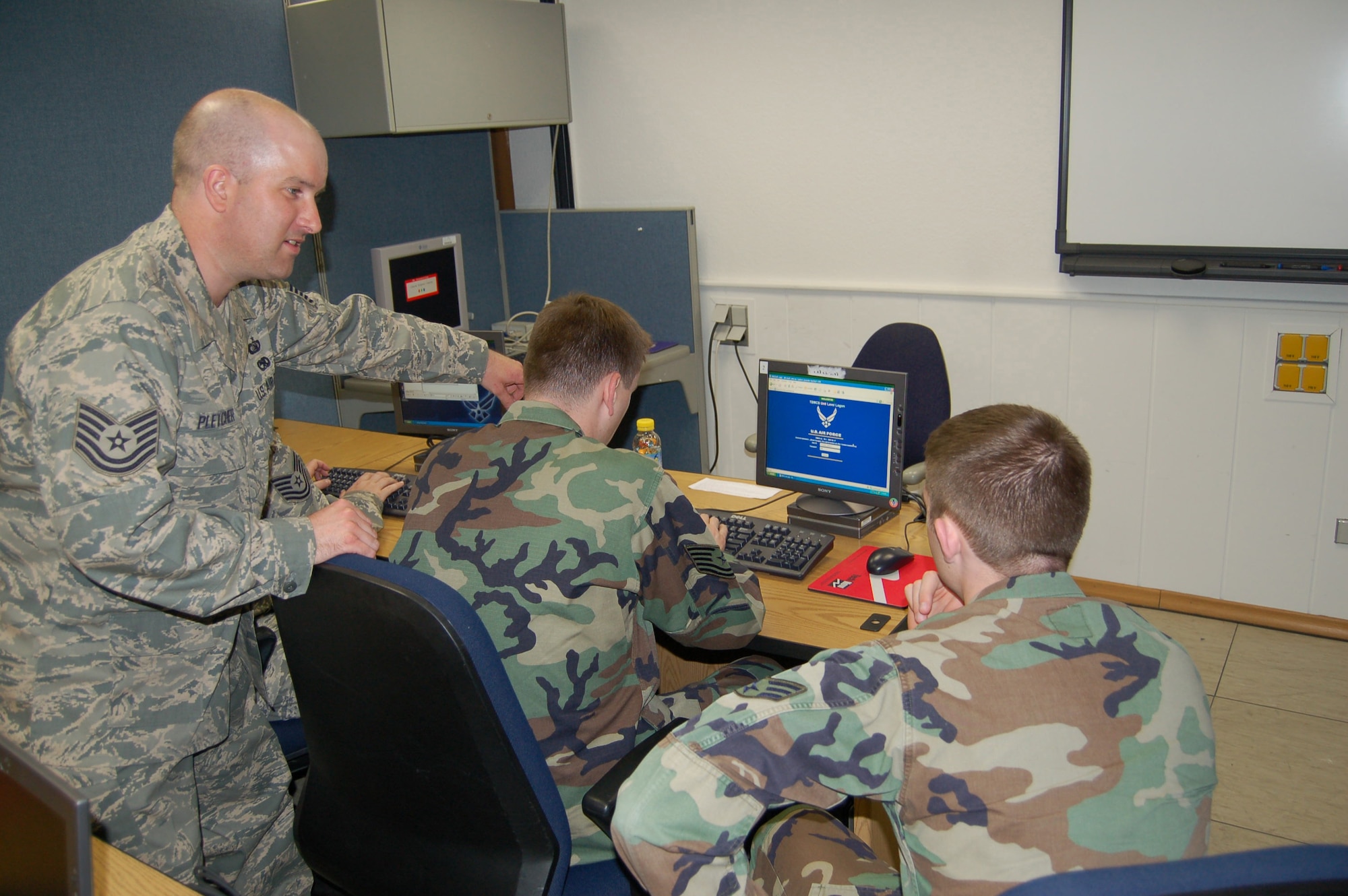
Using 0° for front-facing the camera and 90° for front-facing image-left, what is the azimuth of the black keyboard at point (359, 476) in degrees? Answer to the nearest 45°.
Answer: approximately 0°

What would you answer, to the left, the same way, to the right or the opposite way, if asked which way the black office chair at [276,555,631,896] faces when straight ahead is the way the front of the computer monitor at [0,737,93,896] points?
the opposite way

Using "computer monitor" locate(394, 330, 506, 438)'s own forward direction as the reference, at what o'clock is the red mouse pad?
The red mouse pad is roughly at 11 o'clock from the computer monitor.

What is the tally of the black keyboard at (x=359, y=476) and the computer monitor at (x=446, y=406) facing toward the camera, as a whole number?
2

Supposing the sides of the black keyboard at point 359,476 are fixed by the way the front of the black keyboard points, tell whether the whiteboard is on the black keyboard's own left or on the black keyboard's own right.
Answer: on the black keyboard's own left

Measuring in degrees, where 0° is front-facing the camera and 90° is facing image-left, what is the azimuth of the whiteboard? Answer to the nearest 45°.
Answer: approximately 0°

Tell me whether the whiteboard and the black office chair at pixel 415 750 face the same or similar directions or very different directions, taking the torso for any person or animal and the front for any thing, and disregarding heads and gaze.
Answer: very different directions

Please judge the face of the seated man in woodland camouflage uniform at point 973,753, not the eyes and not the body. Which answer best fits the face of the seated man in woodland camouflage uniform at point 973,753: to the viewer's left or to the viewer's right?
to the viewer's left

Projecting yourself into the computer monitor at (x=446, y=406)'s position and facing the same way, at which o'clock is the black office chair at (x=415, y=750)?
The black office chair is roughly at 12 o'clock from the computer monitor.
